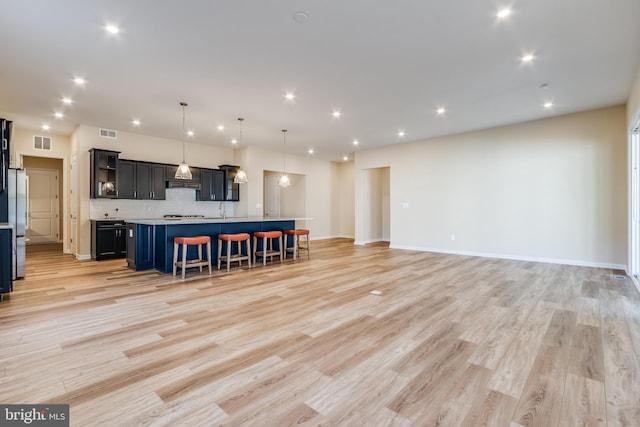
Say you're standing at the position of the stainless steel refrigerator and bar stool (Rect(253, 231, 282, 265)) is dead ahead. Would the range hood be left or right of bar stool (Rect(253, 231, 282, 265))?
left

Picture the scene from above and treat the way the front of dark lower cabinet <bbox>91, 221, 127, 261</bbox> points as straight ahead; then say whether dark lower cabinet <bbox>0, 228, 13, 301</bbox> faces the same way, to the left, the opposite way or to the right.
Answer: to the left

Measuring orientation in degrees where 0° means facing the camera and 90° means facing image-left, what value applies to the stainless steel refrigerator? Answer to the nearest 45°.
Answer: approximately 270°

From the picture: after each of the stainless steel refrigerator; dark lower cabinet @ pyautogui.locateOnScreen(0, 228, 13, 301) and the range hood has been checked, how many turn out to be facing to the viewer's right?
2

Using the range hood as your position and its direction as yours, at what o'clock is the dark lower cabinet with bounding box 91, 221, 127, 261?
The dark lower cabinet is roughly at 2 o'clock from the range hood.

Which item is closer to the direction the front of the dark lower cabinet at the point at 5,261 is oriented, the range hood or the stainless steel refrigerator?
the range hood

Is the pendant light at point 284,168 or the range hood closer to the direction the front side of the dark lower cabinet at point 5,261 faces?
the pendant light

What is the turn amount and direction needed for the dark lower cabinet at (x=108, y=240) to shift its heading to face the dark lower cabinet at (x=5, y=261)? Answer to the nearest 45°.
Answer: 0° — it already faces it

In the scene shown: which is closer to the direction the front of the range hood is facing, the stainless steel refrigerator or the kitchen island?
the kitchen island

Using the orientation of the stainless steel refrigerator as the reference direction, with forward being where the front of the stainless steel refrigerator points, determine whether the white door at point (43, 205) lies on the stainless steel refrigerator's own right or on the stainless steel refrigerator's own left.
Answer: on the stainless steel refrigerator's own left

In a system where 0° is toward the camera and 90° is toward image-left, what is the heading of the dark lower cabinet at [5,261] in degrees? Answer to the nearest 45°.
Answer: approximately 270°
